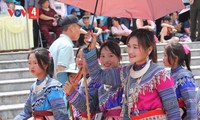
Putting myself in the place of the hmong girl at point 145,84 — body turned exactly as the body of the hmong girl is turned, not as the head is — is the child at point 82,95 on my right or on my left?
on my right

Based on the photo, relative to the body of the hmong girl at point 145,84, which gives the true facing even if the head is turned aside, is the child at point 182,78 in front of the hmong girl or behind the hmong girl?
behind

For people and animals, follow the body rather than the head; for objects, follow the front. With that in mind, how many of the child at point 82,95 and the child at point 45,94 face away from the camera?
0

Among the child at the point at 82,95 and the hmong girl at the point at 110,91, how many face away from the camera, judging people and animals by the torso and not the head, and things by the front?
0

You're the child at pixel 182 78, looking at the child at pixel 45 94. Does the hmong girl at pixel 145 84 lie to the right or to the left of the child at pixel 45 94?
left

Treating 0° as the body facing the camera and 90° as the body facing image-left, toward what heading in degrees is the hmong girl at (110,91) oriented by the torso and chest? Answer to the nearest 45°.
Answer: approximately 45°

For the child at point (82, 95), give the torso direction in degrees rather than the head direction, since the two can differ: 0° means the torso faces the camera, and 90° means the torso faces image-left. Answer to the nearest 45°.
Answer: approximately 45°
